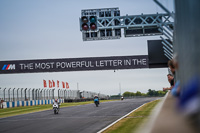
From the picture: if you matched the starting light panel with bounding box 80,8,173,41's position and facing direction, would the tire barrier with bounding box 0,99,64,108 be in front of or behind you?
behind

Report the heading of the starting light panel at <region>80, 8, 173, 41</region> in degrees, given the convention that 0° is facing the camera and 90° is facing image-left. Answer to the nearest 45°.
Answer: approximately 0°
